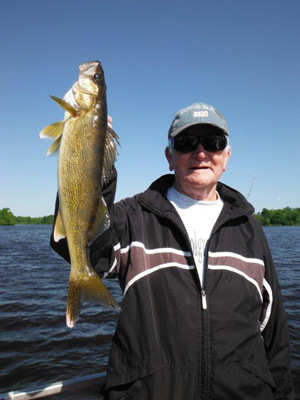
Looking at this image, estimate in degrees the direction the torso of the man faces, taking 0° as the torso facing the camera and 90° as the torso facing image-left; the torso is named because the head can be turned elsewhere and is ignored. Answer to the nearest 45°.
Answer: approximately 0°
